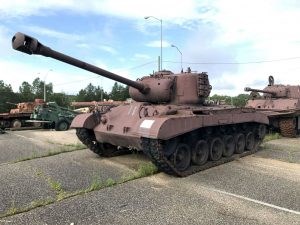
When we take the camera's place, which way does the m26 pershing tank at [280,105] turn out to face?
facing the viewer and to the left of the viewer

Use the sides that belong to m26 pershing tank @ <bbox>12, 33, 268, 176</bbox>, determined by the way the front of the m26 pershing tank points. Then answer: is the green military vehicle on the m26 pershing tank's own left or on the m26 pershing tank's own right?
on the m26 pershing tank's own right

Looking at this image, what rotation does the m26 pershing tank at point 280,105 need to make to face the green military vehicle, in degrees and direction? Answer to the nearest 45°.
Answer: approximately 45° to its right

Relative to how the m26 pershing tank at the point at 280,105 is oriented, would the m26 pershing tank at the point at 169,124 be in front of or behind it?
in front

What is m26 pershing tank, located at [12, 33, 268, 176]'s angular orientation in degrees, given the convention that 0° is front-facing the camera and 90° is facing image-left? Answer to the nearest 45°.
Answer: approximately 45°

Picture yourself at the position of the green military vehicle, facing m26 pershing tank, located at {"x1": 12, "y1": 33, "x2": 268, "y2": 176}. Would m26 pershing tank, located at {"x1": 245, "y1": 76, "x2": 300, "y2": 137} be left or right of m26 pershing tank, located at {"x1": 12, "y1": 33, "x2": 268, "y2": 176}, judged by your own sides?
left

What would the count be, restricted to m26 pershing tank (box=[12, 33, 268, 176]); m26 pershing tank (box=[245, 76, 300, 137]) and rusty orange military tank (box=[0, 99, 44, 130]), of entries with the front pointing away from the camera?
0

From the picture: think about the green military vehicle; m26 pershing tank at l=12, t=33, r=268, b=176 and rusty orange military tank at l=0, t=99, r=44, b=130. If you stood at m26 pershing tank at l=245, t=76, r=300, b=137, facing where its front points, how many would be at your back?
0

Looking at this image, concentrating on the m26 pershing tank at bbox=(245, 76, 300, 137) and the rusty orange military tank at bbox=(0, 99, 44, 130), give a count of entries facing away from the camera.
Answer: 0

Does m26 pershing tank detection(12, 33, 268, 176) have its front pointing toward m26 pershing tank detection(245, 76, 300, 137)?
no
